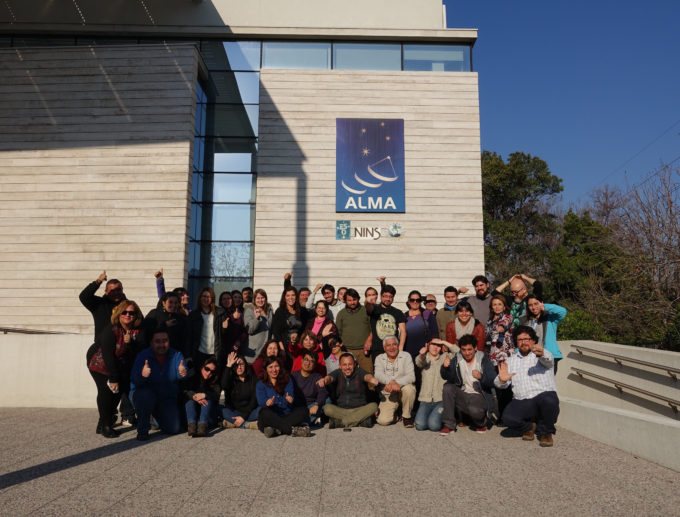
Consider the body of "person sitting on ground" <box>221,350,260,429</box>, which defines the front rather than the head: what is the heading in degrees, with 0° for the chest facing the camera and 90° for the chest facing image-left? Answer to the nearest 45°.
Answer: approximately 0°

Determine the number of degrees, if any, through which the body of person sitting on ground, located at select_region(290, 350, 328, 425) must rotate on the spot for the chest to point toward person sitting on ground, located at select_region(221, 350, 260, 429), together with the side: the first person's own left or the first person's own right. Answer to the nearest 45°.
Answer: approximately 90° to the first person's own right

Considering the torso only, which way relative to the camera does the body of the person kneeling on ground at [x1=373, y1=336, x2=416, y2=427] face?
toward the camera

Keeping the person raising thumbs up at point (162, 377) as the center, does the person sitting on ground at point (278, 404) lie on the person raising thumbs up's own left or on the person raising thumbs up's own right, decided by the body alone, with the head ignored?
on the person raising thumbs up's own left

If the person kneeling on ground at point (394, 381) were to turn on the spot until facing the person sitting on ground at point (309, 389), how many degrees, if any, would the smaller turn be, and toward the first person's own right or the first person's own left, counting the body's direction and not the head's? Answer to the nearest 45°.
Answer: approximately 90° to the first person's own right

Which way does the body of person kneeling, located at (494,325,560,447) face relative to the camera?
toward the camera

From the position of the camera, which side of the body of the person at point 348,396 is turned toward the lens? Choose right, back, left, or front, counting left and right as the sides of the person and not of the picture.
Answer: front

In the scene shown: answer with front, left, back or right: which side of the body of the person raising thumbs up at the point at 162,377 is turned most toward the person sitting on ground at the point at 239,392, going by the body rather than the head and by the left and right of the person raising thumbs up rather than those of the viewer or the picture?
left

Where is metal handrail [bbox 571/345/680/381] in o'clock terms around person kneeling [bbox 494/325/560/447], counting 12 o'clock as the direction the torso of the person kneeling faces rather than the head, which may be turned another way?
The metal handrail is roughly at 8 o'clock from the person kneeling.

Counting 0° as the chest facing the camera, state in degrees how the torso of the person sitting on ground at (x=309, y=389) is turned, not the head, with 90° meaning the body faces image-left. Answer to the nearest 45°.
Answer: approximately 0°

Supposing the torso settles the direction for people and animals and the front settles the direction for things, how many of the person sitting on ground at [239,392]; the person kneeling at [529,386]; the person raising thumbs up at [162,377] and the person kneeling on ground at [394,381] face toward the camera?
4
